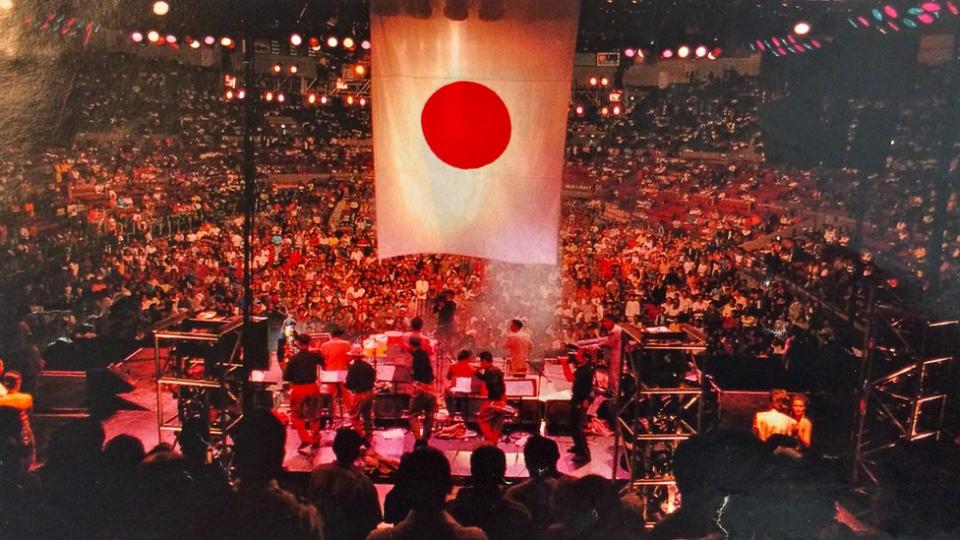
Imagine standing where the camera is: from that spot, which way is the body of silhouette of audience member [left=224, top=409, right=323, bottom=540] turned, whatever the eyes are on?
away from the camera

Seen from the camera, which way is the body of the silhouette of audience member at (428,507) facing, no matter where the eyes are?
away from the camera

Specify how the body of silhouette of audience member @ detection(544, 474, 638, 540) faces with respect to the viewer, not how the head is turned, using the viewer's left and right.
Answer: facing away from the viewer

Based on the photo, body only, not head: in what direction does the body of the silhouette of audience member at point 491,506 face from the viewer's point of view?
away from the camera

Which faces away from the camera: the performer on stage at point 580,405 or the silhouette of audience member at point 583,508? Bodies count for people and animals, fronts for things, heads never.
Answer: the silhouette of audience member

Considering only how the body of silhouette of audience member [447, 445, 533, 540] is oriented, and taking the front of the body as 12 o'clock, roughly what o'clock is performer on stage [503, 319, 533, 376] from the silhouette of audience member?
The performer on stage is roughly at 12 o'clock from the silhouette of audience member.

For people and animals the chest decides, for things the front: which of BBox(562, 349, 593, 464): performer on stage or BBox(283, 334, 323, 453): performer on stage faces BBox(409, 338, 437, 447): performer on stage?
BBox(562, 349, 593, 464): performer on stage

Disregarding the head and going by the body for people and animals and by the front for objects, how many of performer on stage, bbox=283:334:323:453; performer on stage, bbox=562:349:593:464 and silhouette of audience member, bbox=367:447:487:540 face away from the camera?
2

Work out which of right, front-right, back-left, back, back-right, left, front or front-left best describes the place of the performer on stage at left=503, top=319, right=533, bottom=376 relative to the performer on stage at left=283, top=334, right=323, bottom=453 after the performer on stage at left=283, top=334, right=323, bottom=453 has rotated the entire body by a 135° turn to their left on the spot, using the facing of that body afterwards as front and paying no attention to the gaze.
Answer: back-left

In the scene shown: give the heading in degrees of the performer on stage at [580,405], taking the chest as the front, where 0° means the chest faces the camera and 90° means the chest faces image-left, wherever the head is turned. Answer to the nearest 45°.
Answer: approximately 90°

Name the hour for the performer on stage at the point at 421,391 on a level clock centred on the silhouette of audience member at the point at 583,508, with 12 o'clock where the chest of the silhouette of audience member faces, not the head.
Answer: The performer on stage is roughly at 11 o'clock from the silhouette of audience member.

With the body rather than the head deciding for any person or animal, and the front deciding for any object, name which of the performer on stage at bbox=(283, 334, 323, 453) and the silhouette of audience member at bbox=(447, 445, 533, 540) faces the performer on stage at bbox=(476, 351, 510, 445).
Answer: the silhouette of audience member
